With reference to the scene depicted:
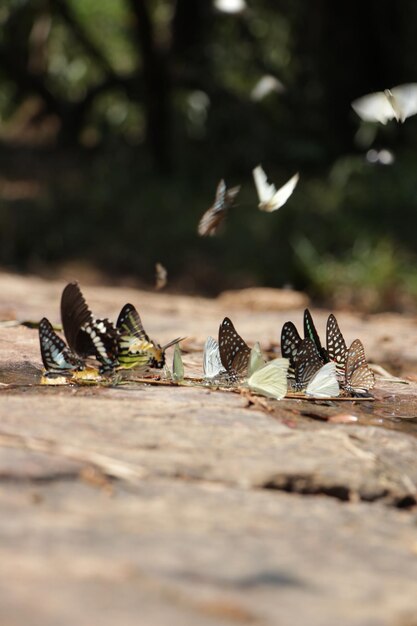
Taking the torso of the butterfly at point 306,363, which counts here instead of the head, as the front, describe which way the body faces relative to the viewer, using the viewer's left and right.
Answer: facing to the left of the viewer

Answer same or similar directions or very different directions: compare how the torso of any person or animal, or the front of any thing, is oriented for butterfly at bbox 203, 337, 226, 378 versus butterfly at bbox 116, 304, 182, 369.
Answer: same or similar directions

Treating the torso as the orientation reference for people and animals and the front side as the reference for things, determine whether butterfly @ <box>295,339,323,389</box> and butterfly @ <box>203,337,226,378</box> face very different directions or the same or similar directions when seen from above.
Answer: same or similar directions

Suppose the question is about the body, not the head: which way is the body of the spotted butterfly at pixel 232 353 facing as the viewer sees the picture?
to the viewer's left

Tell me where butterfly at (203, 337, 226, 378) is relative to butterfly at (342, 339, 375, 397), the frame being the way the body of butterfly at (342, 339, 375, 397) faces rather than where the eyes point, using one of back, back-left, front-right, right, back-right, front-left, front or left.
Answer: front

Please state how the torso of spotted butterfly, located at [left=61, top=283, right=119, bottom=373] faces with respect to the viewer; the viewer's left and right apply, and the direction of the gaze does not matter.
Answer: facing to the left of the viewer

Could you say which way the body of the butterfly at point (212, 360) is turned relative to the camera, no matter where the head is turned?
to the viewer's left

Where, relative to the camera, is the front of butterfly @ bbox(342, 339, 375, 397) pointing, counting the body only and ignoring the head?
to the viewer's left

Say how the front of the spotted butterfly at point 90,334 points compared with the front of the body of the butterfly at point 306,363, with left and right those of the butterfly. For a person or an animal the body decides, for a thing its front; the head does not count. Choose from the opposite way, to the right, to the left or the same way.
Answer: the same way
